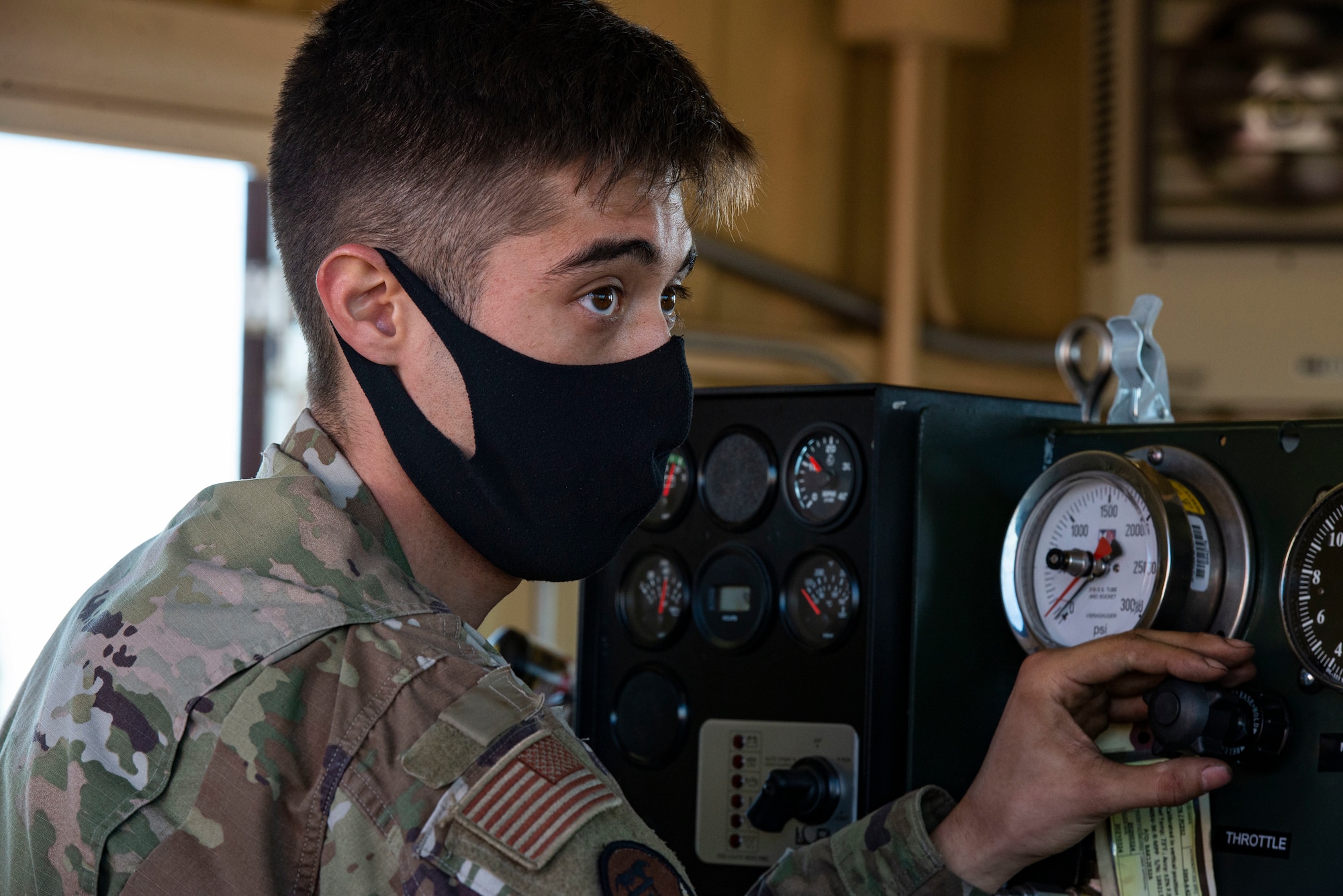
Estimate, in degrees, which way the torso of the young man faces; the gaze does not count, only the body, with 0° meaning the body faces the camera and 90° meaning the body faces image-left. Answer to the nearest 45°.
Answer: approximately 270°

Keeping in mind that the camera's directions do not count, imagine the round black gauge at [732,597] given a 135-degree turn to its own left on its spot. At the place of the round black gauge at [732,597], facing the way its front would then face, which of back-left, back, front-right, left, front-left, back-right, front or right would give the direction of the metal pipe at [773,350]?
left

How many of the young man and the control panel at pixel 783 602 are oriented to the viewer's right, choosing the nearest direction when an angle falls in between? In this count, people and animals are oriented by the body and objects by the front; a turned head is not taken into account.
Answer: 1

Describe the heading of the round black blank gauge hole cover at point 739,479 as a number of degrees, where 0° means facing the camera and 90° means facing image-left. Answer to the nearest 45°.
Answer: approximately 45°

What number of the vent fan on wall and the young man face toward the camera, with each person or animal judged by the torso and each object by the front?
1
